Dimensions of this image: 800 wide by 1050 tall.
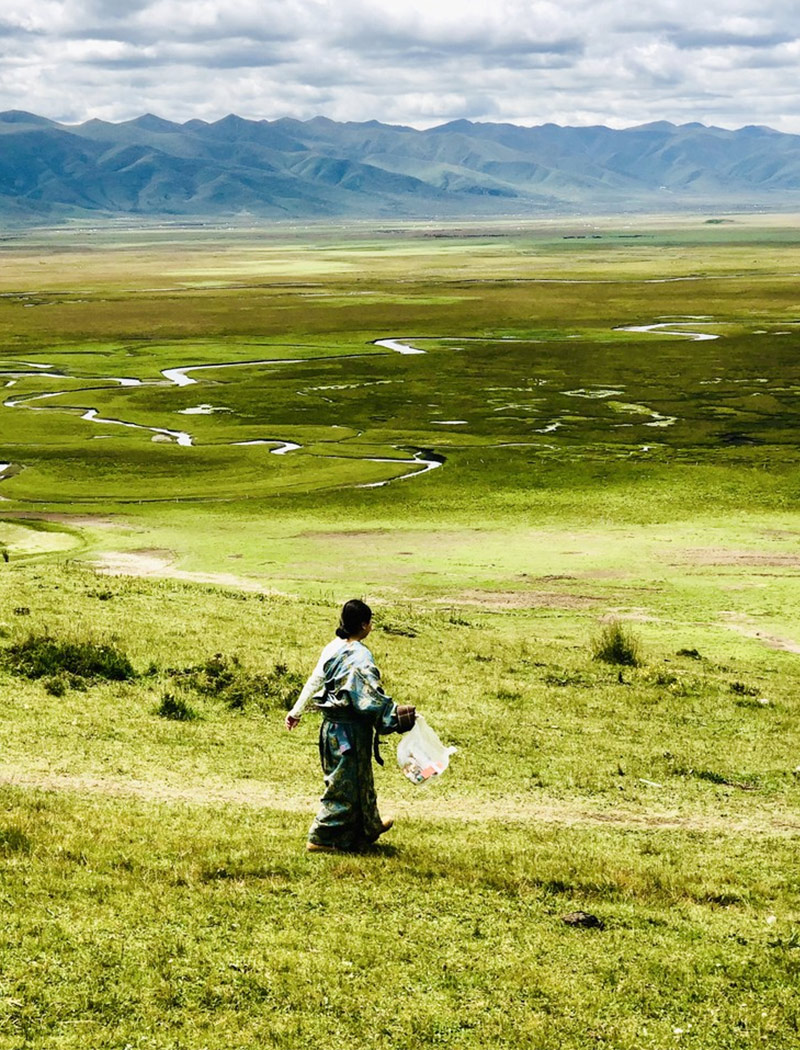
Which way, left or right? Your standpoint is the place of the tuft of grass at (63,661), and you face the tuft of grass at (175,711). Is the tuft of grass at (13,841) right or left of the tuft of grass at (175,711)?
right

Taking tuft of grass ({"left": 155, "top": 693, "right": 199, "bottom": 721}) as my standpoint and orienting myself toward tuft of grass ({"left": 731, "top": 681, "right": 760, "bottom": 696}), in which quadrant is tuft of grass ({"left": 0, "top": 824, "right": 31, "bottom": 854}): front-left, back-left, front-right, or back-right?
back-right

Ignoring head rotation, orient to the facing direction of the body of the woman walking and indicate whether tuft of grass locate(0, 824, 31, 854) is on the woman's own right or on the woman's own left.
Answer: on the woman's own left

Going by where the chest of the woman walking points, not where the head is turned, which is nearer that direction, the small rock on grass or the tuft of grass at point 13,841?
the small rock on grass

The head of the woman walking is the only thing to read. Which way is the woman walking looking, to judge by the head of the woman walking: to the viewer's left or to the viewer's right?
to the viewer's right

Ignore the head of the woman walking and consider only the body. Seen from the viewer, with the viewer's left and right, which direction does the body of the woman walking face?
facing away from the viewer and to the right of the viewer

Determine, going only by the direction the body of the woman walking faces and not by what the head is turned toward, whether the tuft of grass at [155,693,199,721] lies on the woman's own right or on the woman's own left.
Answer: on the woman's own left

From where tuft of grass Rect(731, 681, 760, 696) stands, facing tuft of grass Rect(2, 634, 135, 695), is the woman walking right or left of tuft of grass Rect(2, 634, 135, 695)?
left

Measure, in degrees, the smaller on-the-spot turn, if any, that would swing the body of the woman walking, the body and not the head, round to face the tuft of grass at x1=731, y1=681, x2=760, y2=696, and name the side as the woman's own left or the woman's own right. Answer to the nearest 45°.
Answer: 0° — they already face it

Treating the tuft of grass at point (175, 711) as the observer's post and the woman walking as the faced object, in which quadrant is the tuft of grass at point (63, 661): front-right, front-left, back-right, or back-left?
back-right

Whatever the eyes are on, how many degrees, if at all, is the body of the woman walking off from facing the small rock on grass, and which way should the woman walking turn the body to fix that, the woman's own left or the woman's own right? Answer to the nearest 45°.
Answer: approximately 90° to the woman's own right

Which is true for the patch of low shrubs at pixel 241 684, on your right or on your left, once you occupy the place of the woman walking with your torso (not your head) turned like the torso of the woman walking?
on your left
